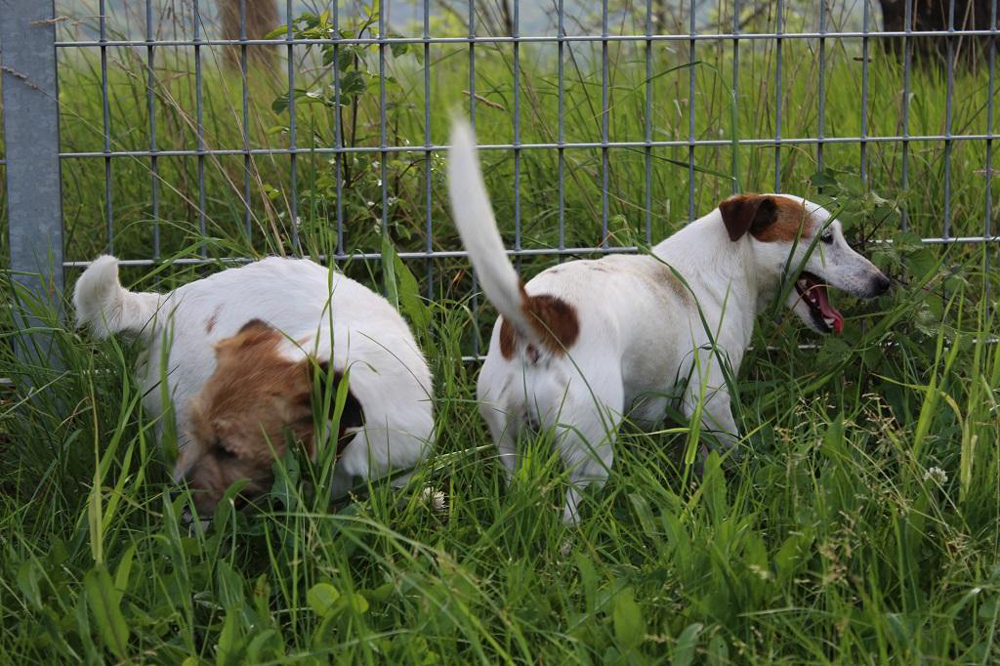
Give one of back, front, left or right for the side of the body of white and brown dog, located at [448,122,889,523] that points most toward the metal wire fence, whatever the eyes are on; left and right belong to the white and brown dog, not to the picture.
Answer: left

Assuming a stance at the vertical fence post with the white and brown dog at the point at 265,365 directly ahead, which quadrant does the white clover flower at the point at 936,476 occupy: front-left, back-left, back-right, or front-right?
front-left

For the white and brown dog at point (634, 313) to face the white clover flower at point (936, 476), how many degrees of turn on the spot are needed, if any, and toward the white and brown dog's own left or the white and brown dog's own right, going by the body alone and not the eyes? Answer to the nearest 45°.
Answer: approximately 90° to the white and brown dog's own right

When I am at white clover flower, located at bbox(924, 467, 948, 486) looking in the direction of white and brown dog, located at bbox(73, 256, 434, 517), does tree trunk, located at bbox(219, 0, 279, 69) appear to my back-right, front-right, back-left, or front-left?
front-right

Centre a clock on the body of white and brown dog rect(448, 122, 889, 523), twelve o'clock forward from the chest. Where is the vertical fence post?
The vertical fence post is roughly at 8 o'clock from the white and brown dog.

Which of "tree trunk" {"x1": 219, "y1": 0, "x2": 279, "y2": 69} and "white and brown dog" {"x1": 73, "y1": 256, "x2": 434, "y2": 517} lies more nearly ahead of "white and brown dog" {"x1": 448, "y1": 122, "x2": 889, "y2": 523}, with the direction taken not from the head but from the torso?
the tree trunk

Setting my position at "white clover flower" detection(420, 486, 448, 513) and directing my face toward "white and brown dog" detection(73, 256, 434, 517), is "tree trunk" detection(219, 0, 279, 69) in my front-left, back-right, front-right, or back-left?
front-right

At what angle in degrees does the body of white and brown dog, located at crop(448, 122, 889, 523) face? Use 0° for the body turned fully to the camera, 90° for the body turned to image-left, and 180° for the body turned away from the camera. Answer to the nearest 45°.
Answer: approximately 225°

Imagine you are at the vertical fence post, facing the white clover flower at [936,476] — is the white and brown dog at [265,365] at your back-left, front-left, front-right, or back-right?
front-right

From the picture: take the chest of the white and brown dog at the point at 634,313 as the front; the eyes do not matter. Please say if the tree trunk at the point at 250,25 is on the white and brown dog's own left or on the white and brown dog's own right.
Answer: on the white and brown dog's own left
